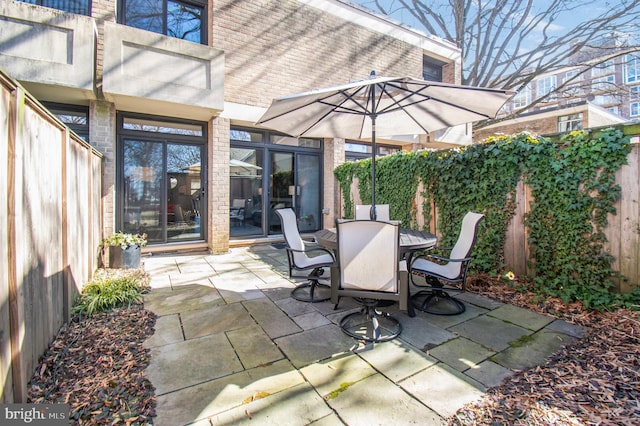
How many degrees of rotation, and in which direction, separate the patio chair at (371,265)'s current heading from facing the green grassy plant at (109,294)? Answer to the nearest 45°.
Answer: approximately 90° to its left

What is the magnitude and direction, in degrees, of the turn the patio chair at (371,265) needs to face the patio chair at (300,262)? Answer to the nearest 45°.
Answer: approximately 45° to its left

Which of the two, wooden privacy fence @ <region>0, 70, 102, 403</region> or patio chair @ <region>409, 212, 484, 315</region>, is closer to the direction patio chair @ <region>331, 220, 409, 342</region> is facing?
the patio chair

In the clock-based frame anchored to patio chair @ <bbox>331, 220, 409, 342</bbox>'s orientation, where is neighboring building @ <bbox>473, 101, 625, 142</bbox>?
The neighboring building is roughly at 1 o'clock from the patio chair.

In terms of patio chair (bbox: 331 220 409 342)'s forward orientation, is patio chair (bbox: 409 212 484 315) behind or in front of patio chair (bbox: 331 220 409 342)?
in front

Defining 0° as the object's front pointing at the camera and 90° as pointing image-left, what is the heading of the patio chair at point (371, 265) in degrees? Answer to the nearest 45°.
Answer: approximately 180°

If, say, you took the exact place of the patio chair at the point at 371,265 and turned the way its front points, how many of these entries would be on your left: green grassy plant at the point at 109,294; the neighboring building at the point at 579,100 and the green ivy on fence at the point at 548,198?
1

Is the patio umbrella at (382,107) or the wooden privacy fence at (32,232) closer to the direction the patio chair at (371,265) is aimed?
the patio umbrella

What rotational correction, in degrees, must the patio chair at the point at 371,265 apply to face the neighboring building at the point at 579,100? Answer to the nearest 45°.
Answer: approximately 45° to its right

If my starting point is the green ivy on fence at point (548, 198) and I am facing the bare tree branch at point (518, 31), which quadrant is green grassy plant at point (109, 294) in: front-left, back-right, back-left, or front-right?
back-left

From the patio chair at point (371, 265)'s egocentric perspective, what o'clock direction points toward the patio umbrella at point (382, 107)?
The patio umbrella is roughly at 12 o'clock from the patio chair.

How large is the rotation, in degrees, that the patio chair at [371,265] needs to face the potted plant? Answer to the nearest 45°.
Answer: approximately 45° to its left
